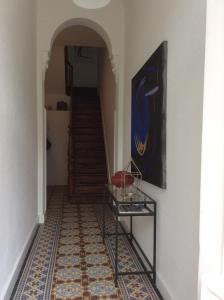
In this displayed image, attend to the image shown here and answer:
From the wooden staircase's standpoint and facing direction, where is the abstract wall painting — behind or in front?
in front

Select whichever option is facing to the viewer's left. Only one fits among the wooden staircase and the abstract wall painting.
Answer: the abstract wall painting

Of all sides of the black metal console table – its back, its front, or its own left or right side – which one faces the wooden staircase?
right

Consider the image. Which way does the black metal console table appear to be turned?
to the viewer's left

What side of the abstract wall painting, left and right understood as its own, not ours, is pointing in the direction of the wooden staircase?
right

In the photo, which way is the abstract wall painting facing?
to the viewer's left

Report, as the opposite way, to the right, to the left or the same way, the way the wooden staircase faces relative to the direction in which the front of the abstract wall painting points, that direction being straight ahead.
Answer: to the left

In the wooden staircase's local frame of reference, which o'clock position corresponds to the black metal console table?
The black metal console table is roughly at 12 o'clock from the wooden staircase.

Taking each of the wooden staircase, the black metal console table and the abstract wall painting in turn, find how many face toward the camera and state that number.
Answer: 1
